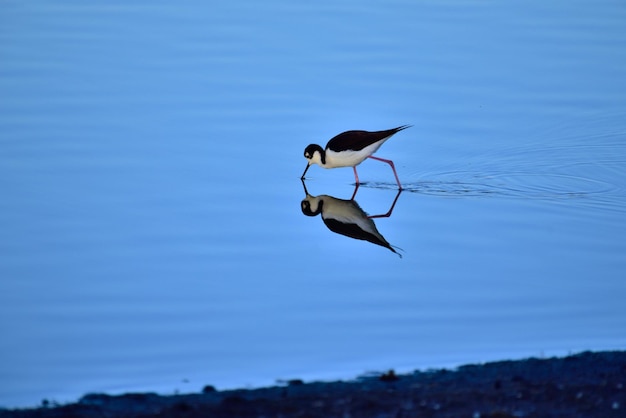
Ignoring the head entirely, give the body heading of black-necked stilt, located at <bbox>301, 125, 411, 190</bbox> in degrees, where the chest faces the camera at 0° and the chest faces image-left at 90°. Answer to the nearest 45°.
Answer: approximately 90°
